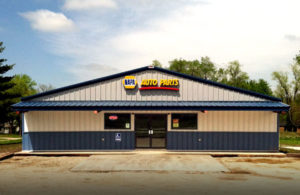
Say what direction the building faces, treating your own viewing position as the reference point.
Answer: facing the viewer
